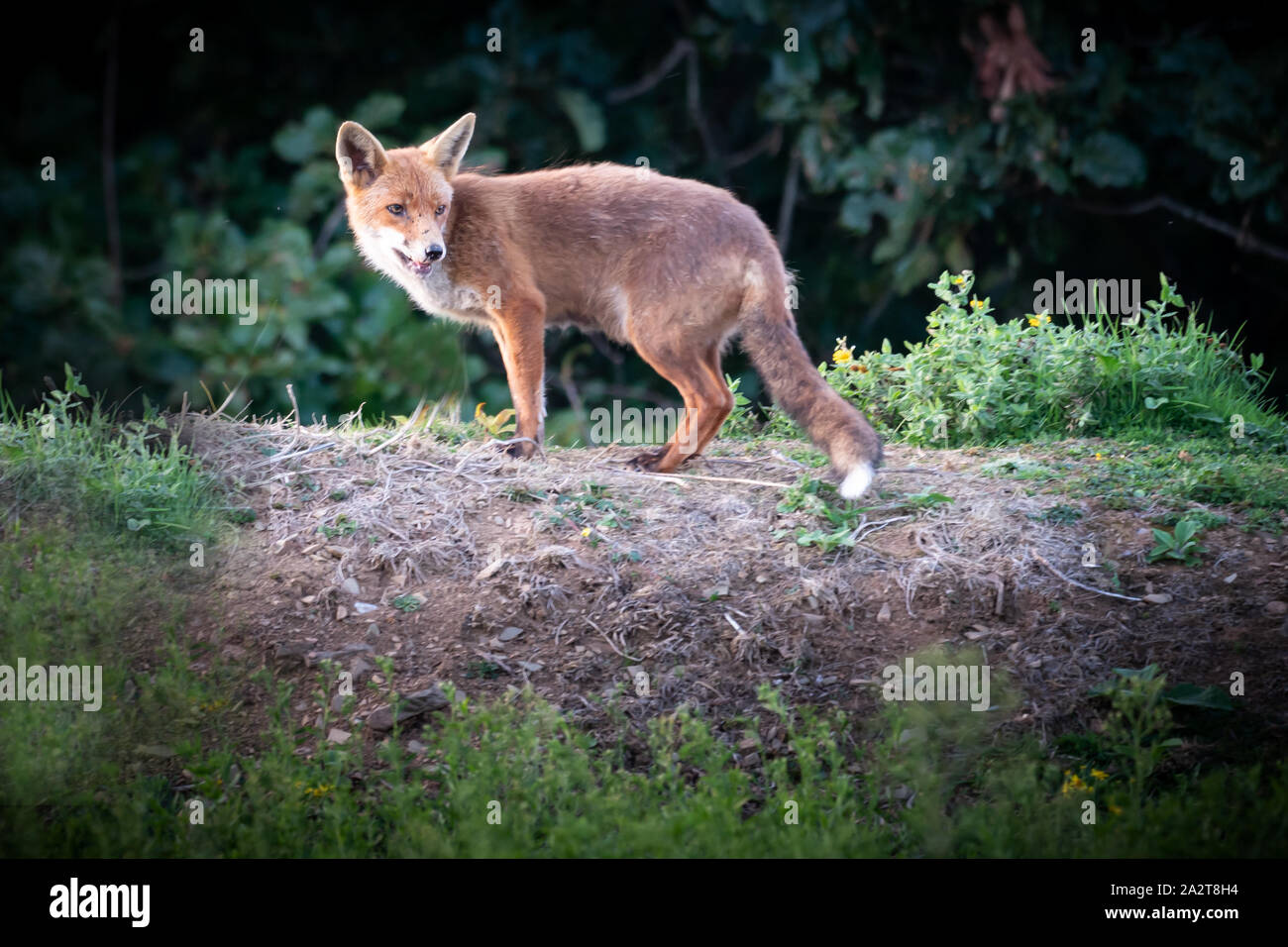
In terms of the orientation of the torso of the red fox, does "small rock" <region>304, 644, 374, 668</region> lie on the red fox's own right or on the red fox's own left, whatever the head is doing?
on the red fox's own left

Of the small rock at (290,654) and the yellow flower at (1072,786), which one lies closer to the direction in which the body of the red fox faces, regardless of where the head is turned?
the small rock

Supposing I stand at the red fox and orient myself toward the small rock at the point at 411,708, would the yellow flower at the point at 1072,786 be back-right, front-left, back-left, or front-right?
front-left

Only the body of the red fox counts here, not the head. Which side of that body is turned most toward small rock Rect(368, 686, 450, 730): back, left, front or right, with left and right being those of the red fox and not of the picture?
left

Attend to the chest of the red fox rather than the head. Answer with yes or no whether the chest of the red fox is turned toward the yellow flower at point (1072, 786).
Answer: no

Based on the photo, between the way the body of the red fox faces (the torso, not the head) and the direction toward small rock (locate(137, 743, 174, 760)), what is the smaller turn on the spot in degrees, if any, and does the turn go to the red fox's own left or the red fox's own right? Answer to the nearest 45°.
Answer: approximately 45° to the red fox's own left

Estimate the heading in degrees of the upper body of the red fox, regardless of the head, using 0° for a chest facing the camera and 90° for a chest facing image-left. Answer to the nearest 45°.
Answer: approximately 90°
